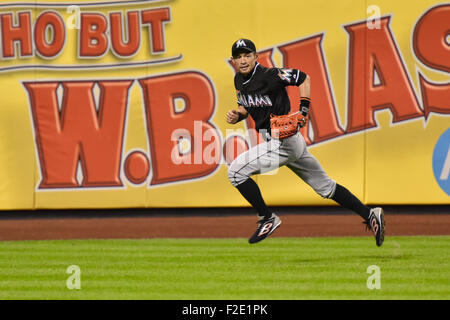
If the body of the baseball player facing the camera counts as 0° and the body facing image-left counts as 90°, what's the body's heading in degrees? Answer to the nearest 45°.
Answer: approximately 45°
